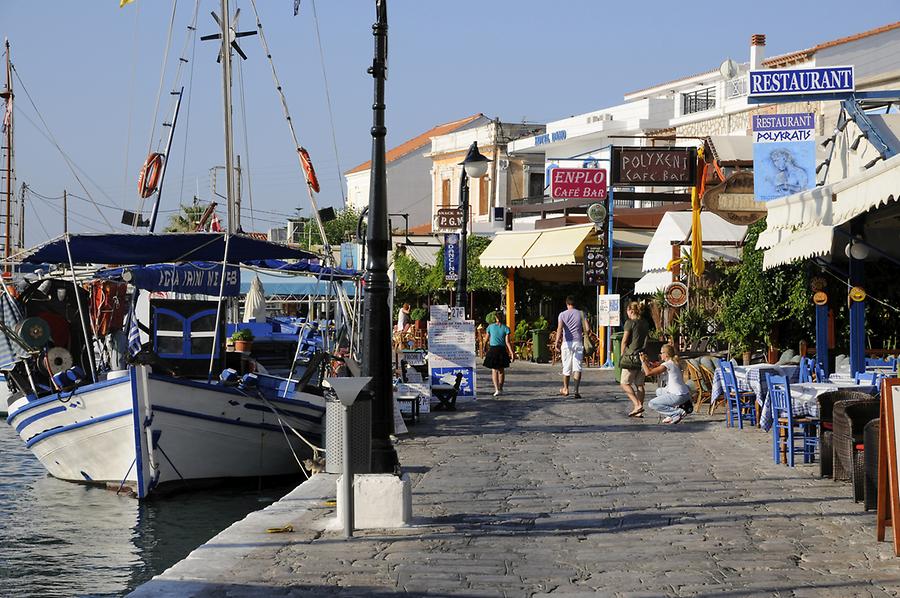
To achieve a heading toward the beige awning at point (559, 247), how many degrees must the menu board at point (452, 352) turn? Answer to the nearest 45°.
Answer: approximately 180°

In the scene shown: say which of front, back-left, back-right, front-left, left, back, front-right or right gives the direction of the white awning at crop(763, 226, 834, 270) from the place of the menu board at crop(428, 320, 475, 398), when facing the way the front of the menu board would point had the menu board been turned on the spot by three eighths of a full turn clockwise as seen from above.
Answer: back

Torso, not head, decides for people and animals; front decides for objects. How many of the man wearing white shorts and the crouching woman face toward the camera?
0

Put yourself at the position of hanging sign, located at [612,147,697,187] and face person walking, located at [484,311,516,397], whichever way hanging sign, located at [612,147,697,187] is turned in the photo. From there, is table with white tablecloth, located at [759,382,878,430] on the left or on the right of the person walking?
left

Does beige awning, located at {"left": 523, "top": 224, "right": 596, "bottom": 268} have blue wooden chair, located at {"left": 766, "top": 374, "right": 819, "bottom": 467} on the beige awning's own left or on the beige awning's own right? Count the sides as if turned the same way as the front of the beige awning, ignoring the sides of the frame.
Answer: on the beige awning's own left

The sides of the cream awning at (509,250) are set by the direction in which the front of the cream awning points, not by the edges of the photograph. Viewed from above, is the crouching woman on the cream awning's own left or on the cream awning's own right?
on the cream awning's own left

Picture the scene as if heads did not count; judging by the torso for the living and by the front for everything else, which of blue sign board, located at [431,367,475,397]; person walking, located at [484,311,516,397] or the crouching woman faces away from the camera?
the person walking

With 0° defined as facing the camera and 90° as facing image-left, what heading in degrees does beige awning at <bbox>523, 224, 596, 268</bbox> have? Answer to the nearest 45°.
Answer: approximately 45°

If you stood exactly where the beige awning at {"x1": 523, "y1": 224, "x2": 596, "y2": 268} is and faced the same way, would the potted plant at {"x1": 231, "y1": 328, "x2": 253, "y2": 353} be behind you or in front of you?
in front

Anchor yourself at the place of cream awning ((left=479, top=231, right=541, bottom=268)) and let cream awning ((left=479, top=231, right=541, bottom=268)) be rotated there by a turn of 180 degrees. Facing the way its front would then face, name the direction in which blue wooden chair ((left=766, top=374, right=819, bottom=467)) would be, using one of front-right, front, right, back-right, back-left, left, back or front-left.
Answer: back-right

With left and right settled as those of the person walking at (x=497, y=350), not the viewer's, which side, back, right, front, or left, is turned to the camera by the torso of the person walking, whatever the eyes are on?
back

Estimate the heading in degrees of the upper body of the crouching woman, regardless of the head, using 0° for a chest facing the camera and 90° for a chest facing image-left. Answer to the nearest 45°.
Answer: approximately 90°
